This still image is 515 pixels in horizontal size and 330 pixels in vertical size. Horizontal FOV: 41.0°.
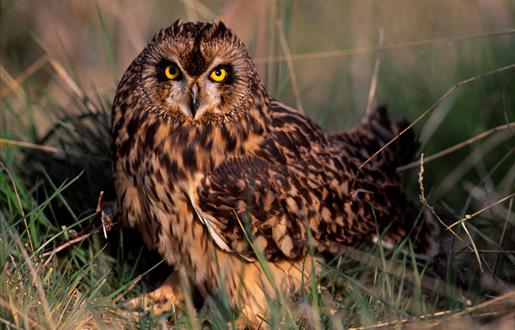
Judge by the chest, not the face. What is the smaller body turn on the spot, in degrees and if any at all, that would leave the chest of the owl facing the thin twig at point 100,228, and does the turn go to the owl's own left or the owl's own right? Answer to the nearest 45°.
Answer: approximately 45° to the owl's own right

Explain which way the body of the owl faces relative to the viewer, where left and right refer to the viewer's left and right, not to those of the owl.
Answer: facing the viewer and to the left of the viewer

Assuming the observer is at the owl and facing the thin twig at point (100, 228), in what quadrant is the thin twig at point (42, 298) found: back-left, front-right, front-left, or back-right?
front-left

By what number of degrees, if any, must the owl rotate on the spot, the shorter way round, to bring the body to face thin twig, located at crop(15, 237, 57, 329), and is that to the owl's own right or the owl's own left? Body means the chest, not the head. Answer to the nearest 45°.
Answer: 0° — it already faces it

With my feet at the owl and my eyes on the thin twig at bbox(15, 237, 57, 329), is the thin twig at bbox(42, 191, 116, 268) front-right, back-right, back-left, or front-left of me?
front-right
